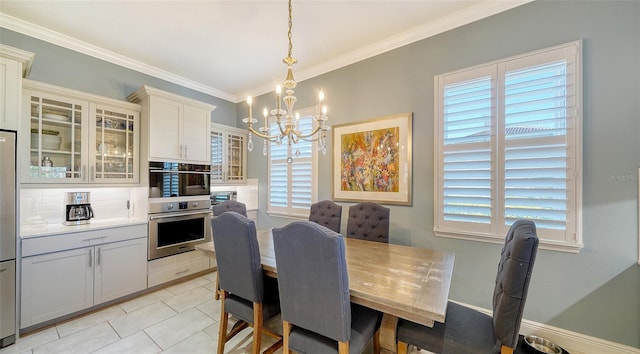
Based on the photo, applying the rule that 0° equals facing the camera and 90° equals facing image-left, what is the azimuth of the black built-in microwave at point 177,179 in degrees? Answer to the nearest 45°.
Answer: approximately 315°

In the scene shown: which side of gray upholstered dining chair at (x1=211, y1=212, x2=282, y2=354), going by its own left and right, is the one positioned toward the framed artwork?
front

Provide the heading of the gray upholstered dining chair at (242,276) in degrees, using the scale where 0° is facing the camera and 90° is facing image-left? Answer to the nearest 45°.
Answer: approximately 225°

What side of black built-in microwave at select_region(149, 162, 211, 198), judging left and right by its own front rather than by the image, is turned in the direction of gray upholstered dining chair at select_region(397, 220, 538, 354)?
front

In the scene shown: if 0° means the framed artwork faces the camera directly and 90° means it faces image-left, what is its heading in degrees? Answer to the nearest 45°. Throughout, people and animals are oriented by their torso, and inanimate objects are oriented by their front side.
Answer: approximately 45°

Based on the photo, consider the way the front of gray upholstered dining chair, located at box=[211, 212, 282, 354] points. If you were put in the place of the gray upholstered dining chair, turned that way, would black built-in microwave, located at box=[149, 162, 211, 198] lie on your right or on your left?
on your left

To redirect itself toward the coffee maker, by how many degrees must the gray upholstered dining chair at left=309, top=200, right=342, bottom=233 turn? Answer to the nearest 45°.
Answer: approximately 45° to its right

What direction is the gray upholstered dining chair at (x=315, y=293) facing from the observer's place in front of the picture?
facing away from the viewer and to the right of the viewer

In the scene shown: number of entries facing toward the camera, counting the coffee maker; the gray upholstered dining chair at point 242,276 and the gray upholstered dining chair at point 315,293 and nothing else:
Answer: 1

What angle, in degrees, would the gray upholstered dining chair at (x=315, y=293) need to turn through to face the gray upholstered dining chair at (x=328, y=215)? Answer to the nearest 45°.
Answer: approximately 45° to its left

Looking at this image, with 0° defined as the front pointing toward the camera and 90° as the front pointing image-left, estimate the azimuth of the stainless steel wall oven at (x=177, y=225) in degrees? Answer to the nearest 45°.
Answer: approximately 315°

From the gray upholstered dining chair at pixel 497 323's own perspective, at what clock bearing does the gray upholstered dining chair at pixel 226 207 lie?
the gray upholstered dining chair at pixel 226 207 is roughly at 12 o'clock from the gray upholstered dining chair at pixel 497 323.

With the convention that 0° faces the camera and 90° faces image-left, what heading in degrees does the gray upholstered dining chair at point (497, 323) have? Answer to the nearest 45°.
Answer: approximately 90°

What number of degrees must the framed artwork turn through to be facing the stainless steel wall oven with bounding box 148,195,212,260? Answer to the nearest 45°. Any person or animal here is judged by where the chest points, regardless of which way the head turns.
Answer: approximately 45° to its right

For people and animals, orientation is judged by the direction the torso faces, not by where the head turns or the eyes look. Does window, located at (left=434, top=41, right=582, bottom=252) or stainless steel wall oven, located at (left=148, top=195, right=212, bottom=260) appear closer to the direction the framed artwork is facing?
the stainless steel wall oven

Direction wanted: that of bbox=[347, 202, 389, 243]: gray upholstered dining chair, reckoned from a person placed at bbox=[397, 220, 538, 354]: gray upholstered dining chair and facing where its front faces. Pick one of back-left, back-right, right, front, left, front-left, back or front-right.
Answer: front-right

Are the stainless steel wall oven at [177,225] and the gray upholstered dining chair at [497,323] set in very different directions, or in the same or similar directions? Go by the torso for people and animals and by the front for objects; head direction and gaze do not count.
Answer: very different directions
